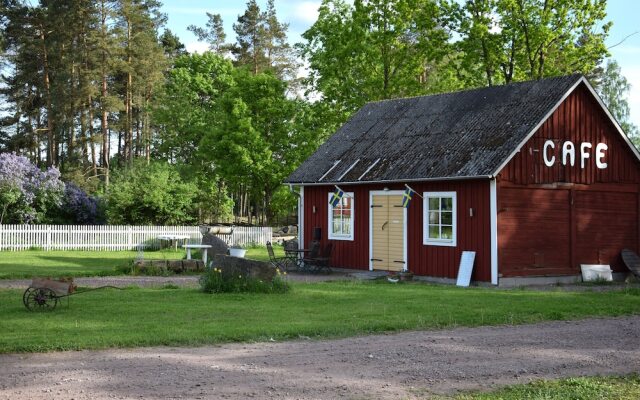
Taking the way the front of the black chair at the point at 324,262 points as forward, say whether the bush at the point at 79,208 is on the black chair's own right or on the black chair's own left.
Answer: on the black chair's own right

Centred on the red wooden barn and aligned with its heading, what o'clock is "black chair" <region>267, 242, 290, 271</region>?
The black chair is roughly at 2 o'clock from the red wooden barn.

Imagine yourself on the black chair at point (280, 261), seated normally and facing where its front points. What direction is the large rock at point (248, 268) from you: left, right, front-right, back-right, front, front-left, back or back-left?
right

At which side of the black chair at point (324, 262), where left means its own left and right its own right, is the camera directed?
left

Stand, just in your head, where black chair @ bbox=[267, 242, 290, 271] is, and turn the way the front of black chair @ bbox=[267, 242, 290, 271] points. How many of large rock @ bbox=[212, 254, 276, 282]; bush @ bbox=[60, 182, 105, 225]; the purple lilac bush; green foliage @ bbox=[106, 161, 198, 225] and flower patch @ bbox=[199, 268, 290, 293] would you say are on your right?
2

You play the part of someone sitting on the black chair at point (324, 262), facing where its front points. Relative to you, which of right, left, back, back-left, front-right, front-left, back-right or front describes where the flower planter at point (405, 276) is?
back-left

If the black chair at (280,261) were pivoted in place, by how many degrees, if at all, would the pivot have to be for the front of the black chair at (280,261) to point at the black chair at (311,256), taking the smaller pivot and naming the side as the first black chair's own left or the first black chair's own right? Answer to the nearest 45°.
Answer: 0° — it already faces it

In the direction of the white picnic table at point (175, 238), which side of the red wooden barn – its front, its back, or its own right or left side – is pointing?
right

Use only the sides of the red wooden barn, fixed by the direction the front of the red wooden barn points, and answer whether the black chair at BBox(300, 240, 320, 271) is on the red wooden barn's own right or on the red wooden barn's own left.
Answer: on the red wooden barn's own right

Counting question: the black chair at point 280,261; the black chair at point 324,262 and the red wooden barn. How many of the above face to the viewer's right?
1

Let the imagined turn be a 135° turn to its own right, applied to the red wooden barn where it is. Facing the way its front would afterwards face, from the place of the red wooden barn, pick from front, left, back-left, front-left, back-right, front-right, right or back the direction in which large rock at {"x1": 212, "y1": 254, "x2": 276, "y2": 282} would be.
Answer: back-left

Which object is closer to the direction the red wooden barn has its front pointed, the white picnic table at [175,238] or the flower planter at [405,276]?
the flower planter

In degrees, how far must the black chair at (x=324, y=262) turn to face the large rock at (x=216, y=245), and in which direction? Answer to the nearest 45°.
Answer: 0° — it already faces it

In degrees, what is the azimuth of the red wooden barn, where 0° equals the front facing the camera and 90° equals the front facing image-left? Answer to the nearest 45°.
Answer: approximately 45°

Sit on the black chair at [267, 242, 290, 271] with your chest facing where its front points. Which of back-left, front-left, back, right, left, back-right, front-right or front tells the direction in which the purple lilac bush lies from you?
back-left

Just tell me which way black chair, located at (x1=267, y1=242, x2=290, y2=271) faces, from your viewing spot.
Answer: facing to the right of the viewer

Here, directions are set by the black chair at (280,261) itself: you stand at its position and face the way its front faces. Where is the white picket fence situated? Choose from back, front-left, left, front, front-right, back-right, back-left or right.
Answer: back-left

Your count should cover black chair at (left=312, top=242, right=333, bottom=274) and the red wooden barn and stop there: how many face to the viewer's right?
0

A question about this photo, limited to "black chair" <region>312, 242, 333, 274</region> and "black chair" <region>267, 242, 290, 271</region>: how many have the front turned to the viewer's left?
1

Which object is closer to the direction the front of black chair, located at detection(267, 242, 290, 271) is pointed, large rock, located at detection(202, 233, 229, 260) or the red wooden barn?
the red wooden barn

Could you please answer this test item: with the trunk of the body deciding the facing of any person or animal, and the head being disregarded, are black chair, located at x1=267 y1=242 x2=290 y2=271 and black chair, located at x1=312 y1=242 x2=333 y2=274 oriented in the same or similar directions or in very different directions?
very different directions
